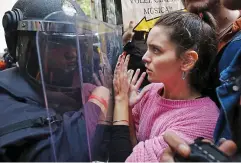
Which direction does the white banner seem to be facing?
toward the camera

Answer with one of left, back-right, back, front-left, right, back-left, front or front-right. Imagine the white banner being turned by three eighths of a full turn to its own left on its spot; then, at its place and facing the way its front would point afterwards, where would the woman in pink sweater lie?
back-right

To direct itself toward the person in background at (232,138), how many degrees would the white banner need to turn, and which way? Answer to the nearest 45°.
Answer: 0° — it already faces them

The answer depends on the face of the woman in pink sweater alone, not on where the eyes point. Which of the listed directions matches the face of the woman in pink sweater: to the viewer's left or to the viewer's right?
to the viewer's left
